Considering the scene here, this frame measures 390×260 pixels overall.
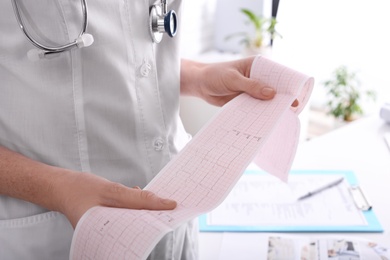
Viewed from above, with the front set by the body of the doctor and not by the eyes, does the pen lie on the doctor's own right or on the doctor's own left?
on the doctor's own left

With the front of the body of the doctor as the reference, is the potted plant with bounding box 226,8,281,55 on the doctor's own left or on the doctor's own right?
on the doctor's own left

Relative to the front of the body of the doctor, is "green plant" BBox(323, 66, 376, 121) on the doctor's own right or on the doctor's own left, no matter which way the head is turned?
on the doctor's own left

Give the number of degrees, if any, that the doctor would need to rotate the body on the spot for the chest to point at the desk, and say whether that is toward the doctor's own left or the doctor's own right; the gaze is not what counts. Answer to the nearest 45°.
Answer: approximately 90° to the doctor's own left

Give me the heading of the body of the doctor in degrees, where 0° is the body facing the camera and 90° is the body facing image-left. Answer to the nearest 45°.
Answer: approximately 315°
